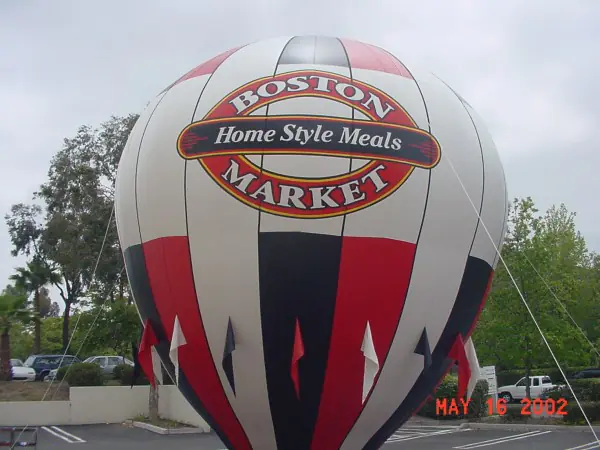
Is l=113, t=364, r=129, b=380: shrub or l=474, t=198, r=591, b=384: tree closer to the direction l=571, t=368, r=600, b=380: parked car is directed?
the shrub

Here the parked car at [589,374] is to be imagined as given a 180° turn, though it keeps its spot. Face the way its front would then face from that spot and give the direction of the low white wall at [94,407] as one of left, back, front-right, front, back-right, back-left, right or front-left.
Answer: back-right

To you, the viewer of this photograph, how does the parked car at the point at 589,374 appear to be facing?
facing to the left of the viewer

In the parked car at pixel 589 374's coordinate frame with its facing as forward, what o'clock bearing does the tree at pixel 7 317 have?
The tree is roughly at 11 o'clock from the parked car.

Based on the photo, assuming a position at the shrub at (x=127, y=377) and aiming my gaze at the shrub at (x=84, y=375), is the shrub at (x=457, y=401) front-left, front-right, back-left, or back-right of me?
back-left

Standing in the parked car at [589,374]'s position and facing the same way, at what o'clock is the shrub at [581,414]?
The shrub is roughly at 9 o'clock from the parked car.

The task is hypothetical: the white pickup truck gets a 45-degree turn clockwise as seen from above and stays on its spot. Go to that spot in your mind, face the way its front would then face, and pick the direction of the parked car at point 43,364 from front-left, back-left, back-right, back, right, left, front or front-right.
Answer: front

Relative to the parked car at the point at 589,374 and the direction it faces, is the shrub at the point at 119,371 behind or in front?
in front

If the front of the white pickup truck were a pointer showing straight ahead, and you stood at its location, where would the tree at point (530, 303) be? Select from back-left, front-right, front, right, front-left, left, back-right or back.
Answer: front-left

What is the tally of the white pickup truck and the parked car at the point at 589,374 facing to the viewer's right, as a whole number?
0

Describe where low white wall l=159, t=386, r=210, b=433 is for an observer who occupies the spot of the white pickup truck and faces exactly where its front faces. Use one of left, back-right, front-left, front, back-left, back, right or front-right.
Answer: front

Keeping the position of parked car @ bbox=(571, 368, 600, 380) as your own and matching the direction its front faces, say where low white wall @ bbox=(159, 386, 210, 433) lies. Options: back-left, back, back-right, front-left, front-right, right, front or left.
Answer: front-left

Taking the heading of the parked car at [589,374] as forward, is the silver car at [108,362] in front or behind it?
in front
